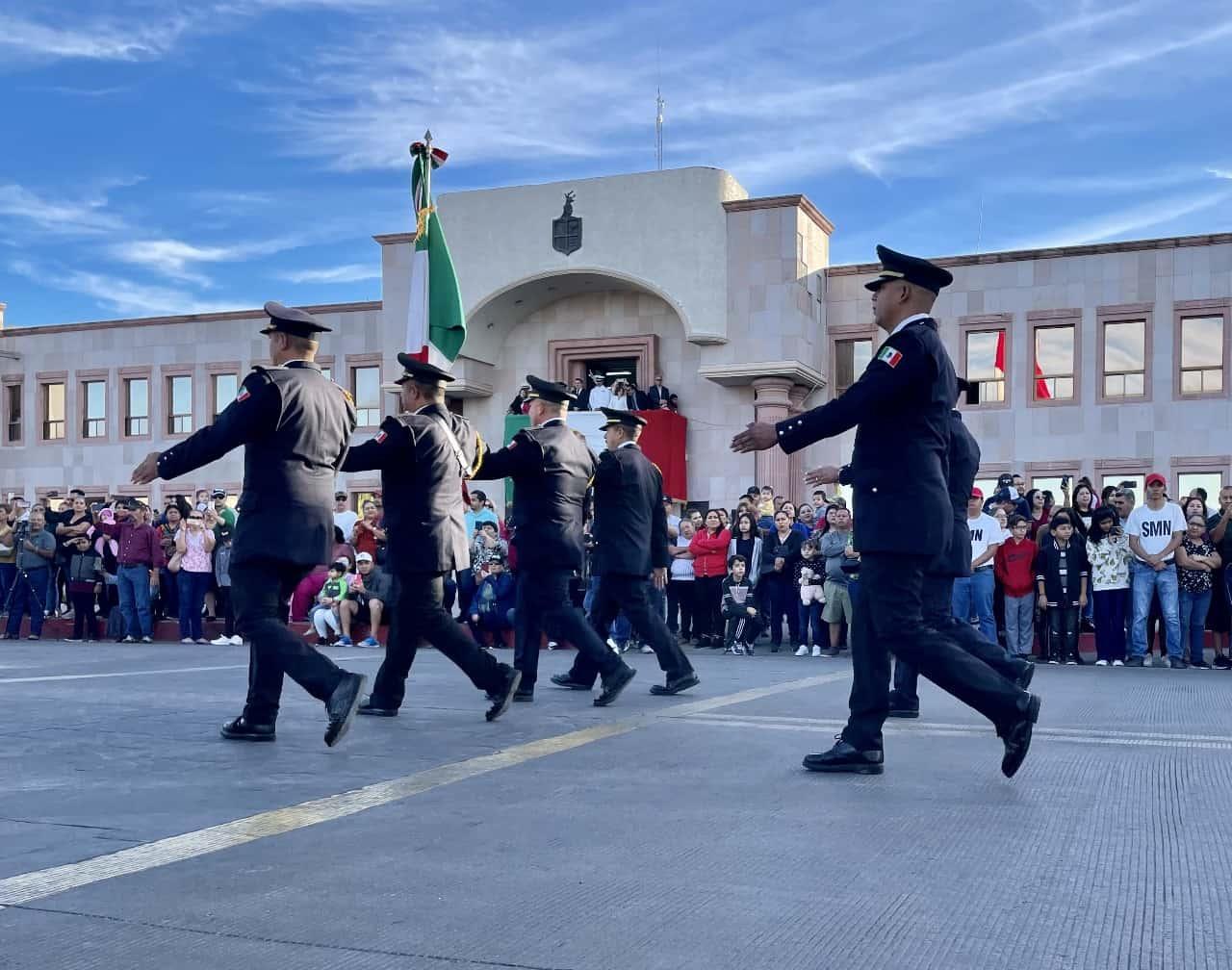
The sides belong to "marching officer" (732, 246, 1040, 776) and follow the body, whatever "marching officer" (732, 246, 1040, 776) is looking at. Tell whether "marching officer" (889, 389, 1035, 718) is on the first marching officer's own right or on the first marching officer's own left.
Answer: on the first marching officer's own right

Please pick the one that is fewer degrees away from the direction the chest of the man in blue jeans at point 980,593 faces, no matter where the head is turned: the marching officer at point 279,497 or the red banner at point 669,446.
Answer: the marching officer

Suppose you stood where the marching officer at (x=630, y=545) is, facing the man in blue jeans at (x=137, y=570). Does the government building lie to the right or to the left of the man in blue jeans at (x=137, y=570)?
right

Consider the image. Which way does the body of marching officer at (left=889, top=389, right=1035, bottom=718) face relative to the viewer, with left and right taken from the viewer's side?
facing to the left of the viewer

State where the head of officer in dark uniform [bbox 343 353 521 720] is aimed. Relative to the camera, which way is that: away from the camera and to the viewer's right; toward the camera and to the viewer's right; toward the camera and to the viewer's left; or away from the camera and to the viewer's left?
away from the camera and to the viewer's left

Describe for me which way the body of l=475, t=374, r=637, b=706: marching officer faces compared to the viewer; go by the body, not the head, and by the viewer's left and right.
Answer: facing away from the viewer and to the left of the viewer

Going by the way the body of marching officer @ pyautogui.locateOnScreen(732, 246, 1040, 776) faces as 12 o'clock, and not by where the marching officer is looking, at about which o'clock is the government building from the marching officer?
The government building is roughly at 3 o'clock from the marching officer.

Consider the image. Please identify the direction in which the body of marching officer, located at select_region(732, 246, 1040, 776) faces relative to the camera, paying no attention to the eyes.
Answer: to the viewer's left

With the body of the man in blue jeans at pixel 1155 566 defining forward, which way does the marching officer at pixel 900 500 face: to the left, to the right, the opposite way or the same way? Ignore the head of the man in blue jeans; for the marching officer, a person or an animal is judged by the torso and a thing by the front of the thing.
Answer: to the right

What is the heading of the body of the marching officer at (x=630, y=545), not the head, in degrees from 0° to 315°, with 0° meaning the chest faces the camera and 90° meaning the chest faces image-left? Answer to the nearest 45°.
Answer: approximately 135°

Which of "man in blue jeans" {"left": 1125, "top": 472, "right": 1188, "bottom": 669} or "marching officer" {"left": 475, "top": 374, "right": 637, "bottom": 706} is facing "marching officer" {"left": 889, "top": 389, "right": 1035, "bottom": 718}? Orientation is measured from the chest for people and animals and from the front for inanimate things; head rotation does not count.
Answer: the man in blue jeans
